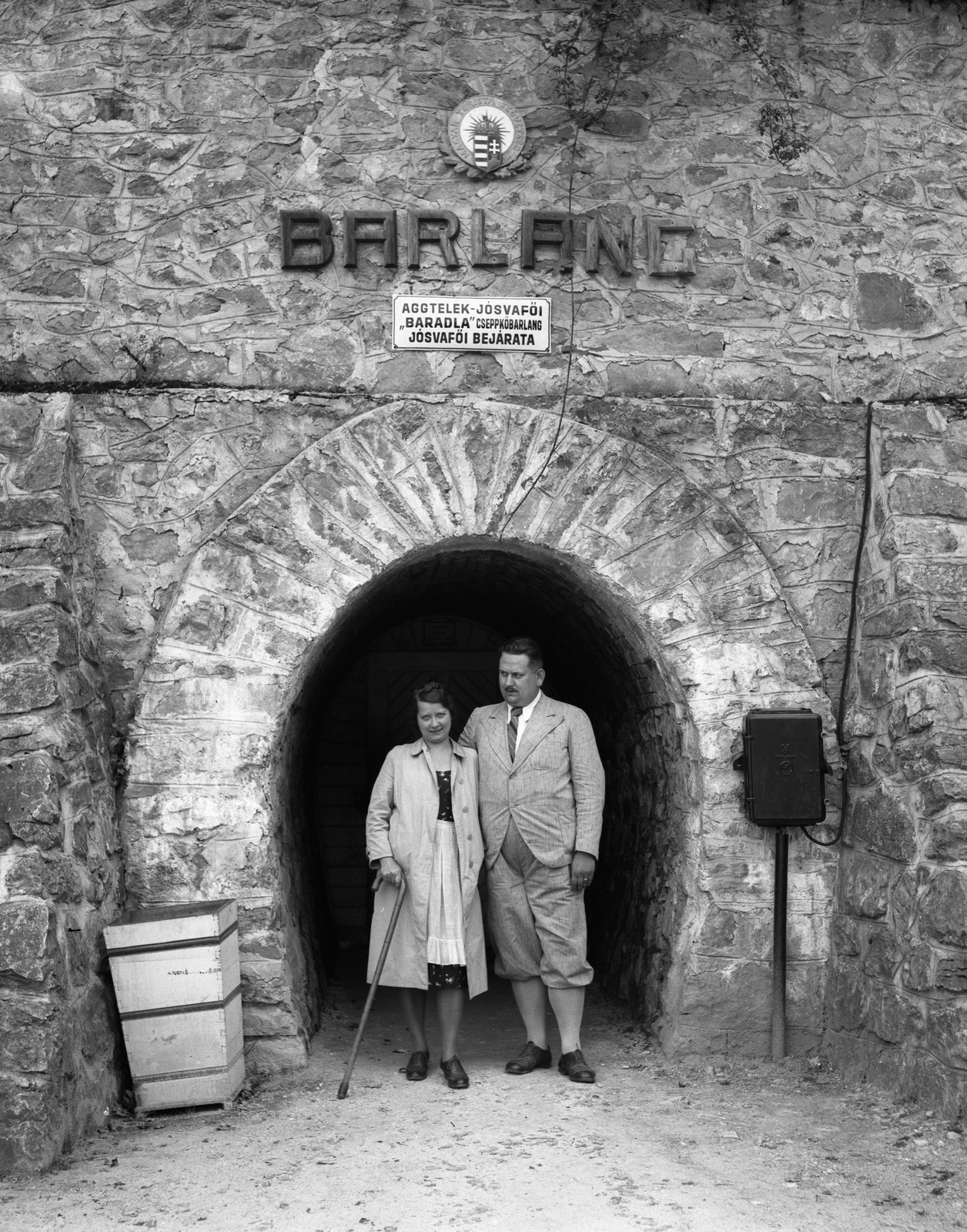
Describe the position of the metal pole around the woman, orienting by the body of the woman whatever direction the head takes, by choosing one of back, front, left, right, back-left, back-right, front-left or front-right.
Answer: left

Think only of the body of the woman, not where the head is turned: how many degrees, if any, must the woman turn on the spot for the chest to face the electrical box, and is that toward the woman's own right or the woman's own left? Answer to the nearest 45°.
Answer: approximately 90° to the woman's own left

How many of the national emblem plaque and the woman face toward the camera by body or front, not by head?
2

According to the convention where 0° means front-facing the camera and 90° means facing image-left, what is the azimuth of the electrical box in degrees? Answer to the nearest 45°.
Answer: approximately 0°

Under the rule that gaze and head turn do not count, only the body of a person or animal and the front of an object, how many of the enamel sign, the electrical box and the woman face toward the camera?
3

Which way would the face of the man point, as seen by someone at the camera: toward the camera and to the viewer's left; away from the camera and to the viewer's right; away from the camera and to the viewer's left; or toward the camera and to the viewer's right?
toward the camera and to the viewer's left

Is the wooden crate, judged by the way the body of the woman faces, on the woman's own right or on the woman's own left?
on the woman's own right
